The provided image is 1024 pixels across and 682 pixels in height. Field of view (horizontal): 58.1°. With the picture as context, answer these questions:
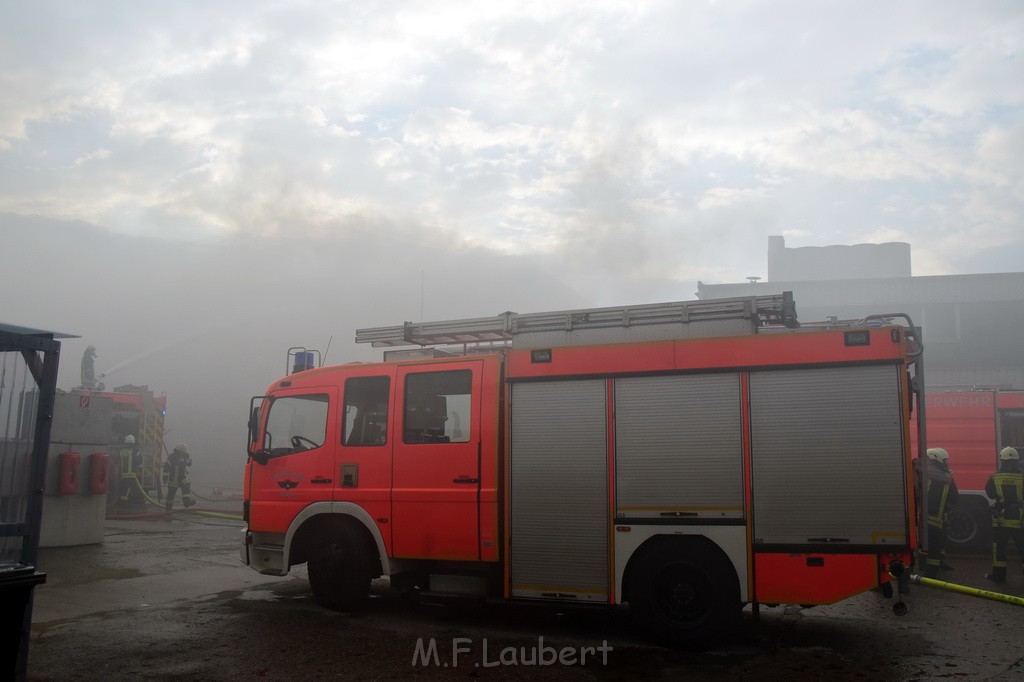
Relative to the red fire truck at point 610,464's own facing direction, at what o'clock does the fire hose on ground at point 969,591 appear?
The fire hose on ground is roughly at 5 o'clock from the red fire truck.

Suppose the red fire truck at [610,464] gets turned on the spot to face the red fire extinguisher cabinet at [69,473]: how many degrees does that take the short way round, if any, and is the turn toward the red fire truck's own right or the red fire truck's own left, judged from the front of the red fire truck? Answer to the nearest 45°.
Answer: approximately 45° to the red fire truck's own right

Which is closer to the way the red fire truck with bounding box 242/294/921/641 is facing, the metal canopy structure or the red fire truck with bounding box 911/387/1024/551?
the metal canopy structure

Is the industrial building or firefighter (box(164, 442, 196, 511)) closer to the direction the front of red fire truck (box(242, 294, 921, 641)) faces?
the firefighter

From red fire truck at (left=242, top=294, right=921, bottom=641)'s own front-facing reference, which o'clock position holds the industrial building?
The industrial building is roughly at 4 o'clock from the red fire truck.

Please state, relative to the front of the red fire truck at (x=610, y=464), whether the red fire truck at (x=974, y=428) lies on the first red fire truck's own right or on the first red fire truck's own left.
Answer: on the first red fire truck's own right

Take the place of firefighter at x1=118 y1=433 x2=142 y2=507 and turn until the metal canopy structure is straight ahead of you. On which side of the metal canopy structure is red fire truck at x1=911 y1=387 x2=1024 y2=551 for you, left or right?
left

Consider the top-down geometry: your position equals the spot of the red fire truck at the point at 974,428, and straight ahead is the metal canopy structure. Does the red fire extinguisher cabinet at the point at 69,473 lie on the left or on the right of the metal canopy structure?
right

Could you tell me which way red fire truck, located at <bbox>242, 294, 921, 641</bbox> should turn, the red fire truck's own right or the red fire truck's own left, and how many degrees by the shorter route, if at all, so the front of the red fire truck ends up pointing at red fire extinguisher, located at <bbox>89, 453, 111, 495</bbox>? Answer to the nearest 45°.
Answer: approximately 45° to the red fire truck's own right

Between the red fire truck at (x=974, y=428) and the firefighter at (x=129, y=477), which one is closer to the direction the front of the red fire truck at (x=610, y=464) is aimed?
the firefighter

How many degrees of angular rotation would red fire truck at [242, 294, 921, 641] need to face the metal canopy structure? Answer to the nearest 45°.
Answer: approximately 45° to its left

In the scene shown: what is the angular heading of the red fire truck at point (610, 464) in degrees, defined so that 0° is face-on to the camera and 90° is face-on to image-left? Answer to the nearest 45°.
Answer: approximately 90°

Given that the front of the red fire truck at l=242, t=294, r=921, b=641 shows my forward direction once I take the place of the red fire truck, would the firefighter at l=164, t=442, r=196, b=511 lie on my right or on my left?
on my right

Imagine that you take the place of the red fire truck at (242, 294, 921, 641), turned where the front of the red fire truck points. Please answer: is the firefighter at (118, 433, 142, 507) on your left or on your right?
on your right
